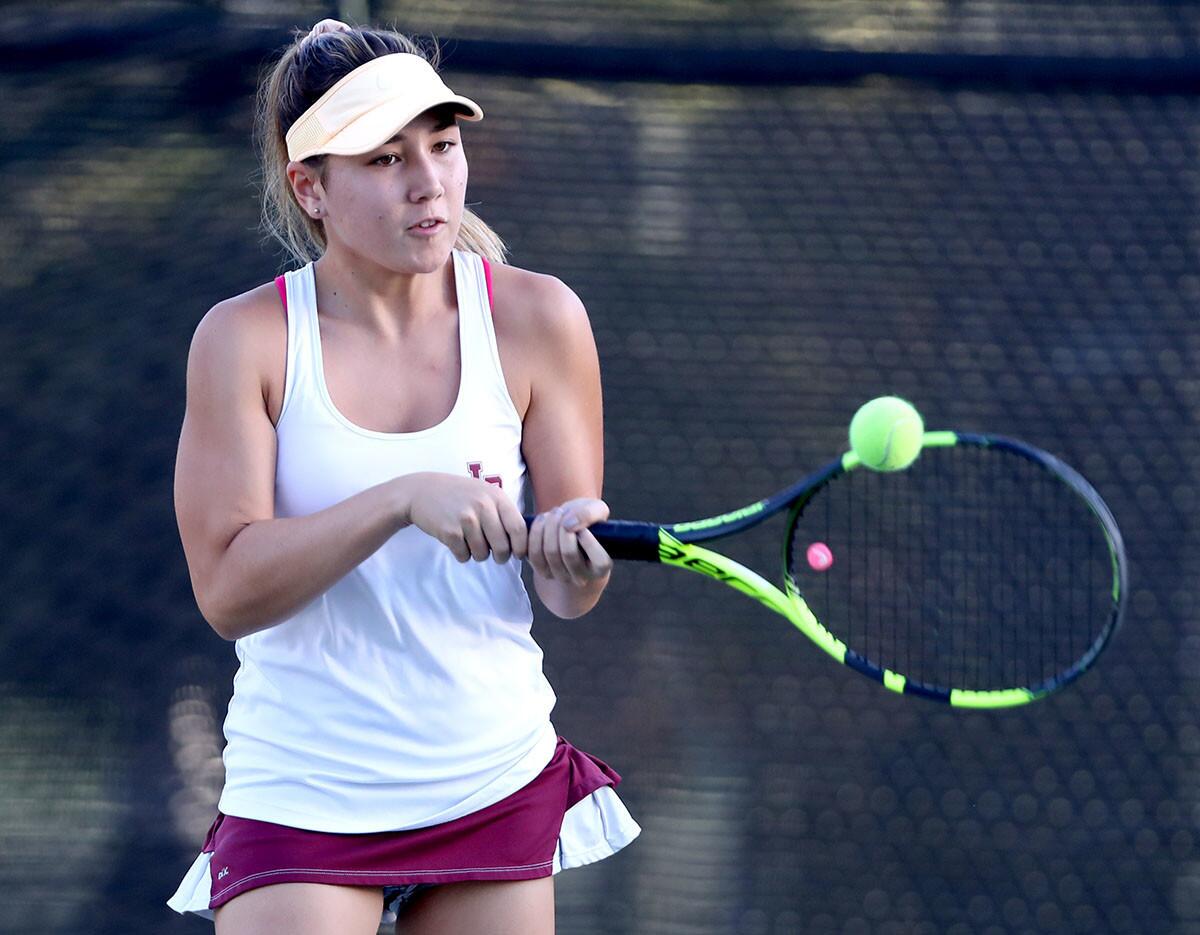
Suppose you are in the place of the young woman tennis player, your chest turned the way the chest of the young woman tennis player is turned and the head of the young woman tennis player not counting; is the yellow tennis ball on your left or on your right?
on your left

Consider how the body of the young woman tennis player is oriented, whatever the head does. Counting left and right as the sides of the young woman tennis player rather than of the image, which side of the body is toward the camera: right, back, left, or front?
front
